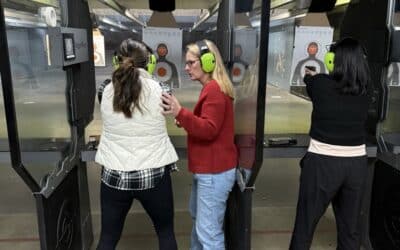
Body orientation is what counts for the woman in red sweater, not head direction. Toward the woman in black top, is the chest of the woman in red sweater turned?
no

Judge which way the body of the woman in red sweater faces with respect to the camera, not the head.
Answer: to the viewer's left

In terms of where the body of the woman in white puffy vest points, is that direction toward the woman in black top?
no

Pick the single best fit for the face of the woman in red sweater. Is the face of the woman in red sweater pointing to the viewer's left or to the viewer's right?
to the viewer's left

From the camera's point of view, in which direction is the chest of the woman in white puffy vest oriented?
away from the camera

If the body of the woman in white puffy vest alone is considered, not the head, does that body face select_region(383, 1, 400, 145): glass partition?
no

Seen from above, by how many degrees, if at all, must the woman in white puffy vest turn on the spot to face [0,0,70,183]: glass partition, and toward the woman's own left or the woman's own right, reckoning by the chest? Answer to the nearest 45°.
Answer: approximately 45° to the woman's own left

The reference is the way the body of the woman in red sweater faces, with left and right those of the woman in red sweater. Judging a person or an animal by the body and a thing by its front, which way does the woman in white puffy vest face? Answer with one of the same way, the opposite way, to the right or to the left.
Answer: to the right

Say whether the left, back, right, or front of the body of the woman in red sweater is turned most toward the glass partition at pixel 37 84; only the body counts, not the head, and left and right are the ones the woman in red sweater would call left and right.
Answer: front

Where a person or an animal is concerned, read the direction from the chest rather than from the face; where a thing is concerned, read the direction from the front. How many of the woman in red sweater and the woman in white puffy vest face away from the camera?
1

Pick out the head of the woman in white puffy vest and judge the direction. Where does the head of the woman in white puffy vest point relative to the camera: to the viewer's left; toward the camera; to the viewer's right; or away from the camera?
away from the camera

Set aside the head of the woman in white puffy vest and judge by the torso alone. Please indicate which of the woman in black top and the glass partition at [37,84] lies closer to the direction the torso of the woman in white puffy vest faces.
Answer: the glass partition
